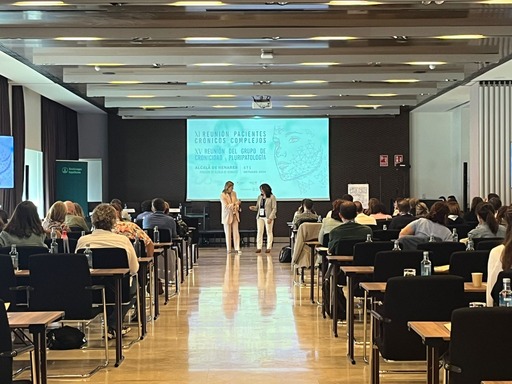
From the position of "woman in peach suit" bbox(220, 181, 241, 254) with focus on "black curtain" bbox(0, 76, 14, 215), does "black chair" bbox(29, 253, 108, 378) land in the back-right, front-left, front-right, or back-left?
front-left

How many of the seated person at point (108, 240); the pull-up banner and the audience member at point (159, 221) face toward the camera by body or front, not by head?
1

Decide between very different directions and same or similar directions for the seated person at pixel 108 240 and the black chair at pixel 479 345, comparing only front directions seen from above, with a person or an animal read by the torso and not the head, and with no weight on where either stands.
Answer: same or similar directions

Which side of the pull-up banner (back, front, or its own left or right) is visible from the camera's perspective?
front

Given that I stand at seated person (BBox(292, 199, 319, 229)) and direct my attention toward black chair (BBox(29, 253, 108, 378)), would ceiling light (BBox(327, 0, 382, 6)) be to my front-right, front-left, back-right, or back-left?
front-left

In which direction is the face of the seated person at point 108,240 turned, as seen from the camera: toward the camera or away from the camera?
away from the camera

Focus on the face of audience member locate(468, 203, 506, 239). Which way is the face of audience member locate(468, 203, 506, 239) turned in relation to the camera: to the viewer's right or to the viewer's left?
to the viewer's left

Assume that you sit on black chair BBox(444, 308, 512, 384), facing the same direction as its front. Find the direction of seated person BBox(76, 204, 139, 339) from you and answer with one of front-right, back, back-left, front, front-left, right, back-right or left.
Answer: front-left

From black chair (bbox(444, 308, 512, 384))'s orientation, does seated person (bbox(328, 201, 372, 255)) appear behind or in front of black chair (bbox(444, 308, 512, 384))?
in front

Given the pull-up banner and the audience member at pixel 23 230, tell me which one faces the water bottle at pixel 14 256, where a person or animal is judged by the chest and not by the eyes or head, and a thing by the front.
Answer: the pull-up banner

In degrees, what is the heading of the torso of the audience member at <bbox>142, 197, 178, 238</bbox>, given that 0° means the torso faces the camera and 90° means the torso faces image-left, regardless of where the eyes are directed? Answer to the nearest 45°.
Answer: approximately 180°

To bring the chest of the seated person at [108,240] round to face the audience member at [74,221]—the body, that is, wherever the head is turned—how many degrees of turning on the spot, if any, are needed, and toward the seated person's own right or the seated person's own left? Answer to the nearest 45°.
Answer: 0° — they already face them

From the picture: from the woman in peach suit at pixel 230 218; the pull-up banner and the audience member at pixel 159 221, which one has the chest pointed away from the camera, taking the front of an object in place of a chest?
the audience member

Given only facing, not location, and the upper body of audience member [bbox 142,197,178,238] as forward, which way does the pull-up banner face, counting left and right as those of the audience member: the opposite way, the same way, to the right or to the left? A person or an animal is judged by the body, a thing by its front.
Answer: the opposite way

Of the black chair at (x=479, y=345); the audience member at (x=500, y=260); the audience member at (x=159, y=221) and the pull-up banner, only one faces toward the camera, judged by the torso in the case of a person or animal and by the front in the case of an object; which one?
the pull-up banner

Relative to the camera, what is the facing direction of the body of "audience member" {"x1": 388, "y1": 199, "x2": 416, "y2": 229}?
away from the camera

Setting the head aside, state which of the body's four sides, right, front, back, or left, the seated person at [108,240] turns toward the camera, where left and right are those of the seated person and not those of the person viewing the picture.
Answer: back

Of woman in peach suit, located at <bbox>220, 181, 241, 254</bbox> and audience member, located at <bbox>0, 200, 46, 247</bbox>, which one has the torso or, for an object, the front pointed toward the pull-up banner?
the audience member

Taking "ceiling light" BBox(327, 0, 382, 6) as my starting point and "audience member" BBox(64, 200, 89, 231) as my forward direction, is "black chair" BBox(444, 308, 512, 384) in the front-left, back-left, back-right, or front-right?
back-left

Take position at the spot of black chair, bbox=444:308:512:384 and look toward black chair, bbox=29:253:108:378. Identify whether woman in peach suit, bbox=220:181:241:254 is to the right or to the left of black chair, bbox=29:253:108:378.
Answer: right

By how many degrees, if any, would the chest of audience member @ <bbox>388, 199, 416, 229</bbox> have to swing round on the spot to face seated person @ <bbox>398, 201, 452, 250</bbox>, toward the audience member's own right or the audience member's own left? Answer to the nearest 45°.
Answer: approximately 180°
